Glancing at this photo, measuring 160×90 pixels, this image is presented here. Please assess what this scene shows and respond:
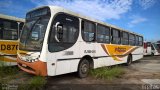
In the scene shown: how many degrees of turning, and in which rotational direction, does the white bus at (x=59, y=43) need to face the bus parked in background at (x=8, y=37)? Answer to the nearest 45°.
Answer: approximately 90° to its right

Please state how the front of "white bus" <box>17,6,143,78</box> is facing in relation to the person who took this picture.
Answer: facing the viewer and to the left of the viewer

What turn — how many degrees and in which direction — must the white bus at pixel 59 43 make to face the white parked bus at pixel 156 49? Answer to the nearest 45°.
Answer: approximately 180°
